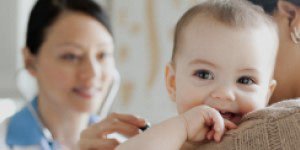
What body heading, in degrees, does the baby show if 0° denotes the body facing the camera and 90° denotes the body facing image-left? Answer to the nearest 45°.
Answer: approximately 0°

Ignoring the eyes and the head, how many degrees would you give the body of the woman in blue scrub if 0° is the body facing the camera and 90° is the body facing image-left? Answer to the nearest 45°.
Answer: approximately 315°

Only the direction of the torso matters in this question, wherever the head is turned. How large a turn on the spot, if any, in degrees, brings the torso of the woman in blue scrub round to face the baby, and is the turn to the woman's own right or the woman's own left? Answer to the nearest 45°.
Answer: approximately 45° to the woman's own right

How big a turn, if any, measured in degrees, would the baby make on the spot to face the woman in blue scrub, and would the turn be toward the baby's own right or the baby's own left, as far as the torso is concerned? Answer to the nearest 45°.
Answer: approximately 135° to the baby's own right
